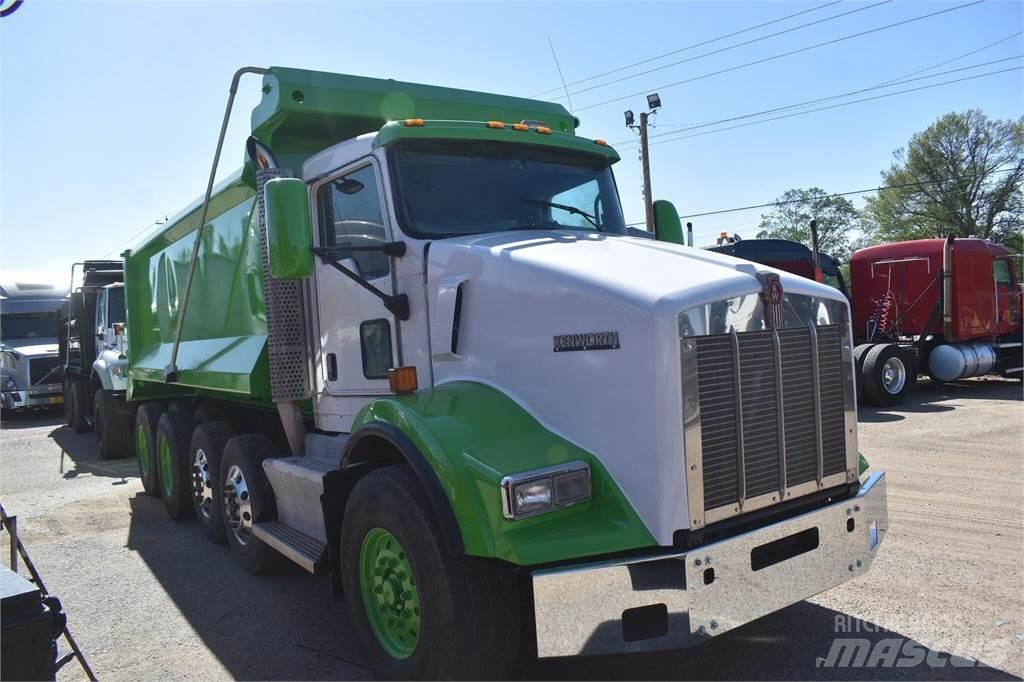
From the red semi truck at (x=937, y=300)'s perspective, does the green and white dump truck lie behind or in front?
behind

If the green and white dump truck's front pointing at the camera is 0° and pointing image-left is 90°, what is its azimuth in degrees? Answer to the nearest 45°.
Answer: approximately 315°

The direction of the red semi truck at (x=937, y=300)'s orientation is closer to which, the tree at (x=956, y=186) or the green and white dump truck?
the tree

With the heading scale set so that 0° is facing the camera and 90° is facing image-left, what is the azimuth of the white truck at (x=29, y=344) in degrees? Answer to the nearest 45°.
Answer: approximately 315°

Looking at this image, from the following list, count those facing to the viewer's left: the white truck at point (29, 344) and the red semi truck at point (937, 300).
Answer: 0

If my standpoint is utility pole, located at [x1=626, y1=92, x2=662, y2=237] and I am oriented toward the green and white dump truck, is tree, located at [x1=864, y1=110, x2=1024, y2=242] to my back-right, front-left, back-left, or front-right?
back-left

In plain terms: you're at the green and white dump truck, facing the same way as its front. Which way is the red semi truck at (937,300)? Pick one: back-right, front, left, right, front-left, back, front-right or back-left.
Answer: left

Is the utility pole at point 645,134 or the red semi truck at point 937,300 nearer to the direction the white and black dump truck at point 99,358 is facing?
the red semi truck

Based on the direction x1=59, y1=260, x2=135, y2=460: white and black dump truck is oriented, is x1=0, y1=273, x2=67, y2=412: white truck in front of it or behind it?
behind

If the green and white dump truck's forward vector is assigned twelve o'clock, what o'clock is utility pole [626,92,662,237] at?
The utility pole is roughly at 8 o'clock from the green and white dump truck.

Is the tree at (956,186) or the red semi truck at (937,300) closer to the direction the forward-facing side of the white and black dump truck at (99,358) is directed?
the red semi truck
